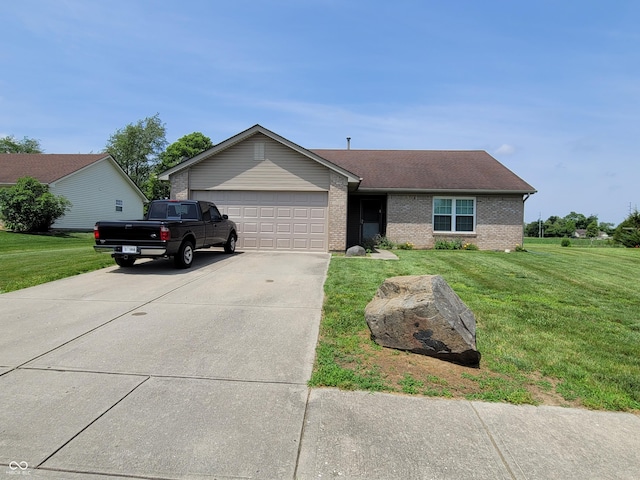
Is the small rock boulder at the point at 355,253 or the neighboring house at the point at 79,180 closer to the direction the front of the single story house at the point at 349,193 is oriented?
the small rock boulder

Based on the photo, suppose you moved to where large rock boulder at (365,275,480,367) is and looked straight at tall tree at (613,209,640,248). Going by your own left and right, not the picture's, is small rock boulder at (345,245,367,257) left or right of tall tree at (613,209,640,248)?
left

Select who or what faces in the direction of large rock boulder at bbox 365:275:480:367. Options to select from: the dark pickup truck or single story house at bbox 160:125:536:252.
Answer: the single story house

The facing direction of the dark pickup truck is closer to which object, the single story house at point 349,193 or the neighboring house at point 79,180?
the single story house

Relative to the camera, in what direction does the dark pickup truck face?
facing away from the viewer and to the right of the viewer

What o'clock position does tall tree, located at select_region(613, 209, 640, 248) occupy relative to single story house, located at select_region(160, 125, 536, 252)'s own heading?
The tall tree is roughly at 8 o'clock from the single story house.

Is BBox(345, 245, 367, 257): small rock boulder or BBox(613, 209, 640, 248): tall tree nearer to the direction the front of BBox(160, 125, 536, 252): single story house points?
the small rock boulder

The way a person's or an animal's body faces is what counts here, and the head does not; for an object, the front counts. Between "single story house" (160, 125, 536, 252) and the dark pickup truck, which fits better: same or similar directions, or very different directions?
very different directions

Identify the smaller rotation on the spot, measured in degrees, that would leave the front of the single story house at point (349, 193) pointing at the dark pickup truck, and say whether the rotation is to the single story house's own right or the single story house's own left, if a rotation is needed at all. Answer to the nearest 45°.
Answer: approximately 45° to the single story house's own right

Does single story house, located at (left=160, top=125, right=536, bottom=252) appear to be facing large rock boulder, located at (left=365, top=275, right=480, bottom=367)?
yes

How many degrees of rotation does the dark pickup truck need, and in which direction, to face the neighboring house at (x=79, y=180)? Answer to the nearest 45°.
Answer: approximately 45° to its left

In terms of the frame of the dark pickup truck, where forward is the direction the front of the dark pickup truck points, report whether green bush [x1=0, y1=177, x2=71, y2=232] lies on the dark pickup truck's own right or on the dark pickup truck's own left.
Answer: on the dark pickup truck's own left

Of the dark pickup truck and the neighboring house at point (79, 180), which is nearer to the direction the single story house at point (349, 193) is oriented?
the dark pickup truck

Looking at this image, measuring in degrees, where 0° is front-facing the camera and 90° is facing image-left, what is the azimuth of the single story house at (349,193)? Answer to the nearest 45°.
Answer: approximately 0°

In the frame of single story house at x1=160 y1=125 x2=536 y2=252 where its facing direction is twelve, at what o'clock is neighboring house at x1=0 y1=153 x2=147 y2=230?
The neighboring house is roughly at 4 o'clock from the single story house.

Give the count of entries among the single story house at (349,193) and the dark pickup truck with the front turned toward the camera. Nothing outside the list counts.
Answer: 1
